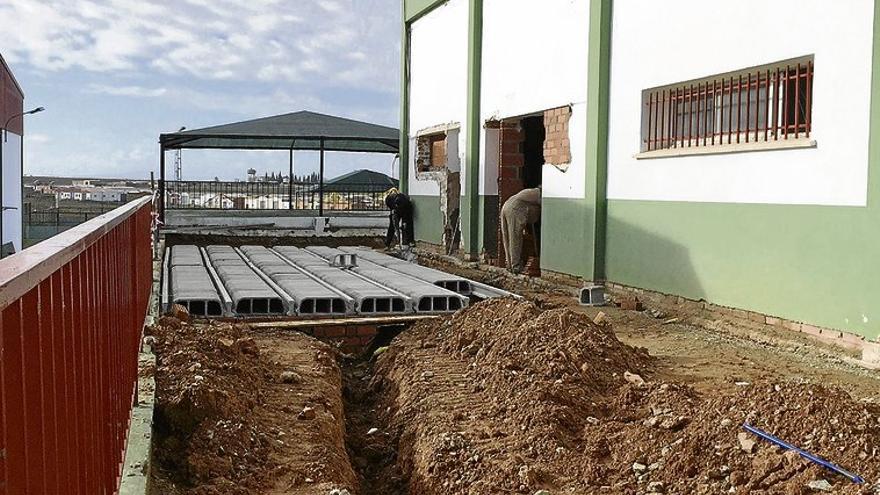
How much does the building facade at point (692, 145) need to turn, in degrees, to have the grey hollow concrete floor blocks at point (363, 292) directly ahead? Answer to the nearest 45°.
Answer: approximately 45° to its right

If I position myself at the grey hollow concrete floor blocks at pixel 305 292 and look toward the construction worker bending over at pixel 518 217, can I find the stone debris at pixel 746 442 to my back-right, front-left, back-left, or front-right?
back-right

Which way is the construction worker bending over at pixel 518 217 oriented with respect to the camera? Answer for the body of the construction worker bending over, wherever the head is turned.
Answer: to the viewer's right

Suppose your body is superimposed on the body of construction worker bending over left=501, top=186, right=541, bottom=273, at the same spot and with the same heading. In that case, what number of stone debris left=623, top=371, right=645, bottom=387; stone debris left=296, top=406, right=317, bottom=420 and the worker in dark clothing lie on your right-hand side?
2

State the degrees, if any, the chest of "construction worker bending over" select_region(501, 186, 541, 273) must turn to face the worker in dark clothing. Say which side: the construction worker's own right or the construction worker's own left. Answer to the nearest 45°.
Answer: approximately 135° to the construction worker's own left

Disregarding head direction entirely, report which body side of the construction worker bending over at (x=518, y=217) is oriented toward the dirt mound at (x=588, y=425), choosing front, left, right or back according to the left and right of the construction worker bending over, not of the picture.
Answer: right

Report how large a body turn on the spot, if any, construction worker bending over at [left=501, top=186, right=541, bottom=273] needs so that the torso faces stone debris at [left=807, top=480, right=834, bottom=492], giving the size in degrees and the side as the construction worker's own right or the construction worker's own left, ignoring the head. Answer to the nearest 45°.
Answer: approximately 90° to the construction worker's own right
